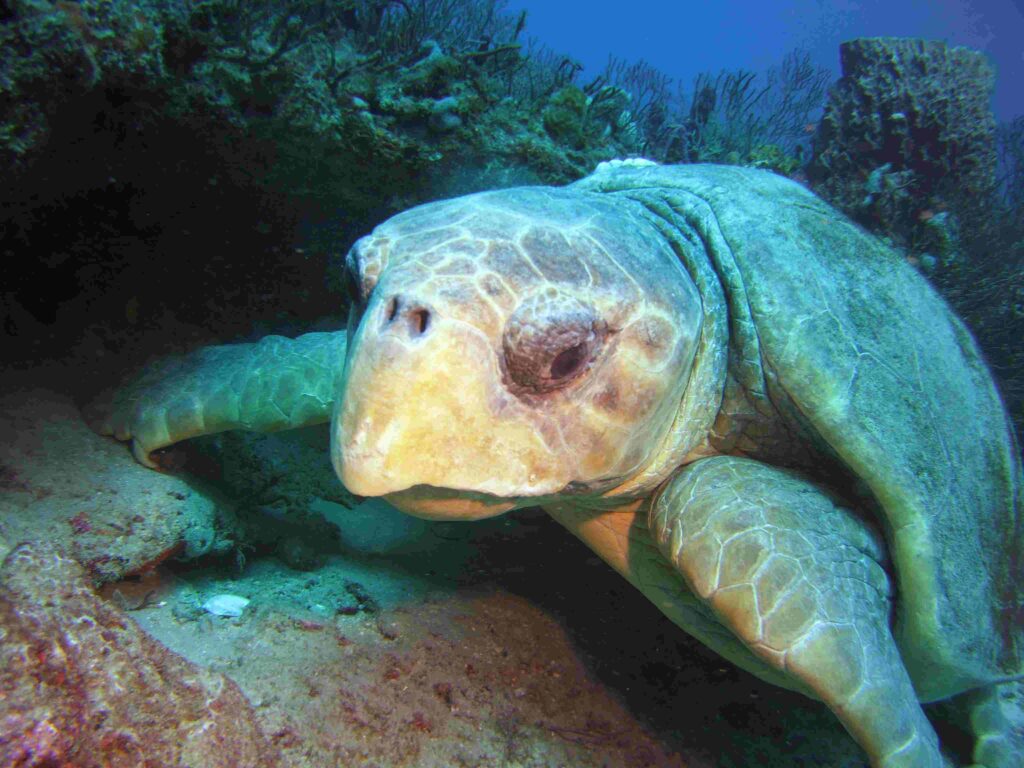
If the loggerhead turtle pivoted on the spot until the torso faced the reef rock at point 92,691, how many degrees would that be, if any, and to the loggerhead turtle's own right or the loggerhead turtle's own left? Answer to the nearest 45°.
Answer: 0° — it already faces it

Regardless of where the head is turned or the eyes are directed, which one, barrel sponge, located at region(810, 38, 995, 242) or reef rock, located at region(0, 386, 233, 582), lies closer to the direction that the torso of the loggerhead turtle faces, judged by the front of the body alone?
the reef rock

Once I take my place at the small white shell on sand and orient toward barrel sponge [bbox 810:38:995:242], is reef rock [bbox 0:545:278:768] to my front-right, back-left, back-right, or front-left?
back-right

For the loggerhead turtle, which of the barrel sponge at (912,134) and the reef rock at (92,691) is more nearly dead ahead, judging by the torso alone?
the reef rock

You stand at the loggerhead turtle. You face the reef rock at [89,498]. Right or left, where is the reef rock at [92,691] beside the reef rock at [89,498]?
left

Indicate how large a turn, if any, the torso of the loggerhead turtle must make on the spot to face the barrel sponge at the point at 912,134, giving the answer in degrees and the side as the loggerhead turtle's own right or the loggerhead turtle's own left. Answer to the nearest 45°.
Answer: approximately 180°

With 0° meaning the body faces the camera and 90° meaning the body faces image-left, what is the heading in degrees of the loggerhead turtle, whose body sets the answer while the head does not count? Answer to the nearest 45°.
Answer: approximately 45°
